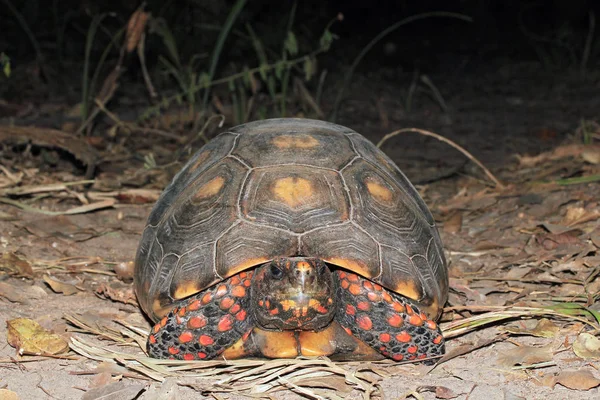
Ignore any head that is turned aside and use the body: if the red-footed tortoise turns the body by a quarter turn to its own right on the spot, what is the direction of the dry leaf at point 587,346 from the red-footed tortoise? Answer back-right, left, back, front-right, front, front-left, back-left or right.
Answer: back

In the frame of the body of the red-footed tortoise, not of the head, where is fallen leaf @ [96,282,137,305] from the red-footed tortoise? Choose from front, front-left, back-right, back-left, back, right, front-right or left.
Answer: back-right

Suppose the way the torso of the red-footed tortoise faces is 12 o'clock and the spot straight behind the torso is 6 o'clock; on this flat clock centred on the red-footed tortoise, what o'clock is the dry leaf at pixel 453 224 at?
The dry leaf is roughly at 7 o'clock from the red-footed tortoise.

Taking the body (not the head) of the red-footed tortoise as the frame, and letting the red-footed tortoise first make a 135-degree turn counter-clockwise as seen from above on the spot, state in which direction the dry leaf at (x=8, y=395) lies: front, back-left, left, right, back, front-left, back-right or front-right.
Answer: back

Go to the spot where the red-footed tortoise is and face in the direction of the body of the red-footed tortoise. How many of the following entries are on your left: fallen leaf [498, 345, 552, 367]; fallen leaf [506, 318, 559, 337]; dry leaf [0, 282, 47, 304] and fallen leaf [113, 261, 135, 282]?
2

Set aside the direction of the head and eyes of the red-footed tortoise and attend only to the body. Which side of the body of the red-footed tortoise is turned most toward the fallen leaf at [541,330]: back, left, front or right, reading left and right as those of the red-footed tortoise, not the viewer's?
left

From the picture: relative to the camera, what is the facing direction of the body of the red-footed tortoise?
toward the camera

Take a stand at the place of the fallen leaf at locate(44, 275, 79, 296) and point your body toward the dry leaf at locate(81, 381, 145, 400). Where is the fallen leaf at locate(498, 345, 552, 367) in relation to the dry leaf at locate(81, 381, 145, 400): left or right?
left

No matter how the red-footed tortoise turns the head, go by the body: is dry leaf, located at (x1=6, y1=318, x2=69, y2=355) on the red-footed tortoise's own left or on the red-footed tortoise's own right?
on the red-footed tortoise's own right

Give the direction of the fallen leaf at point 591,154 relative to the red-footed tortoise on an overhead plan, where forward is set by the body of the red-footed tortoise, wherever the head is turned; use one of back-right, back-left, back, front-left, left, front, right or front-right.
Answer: back-left
